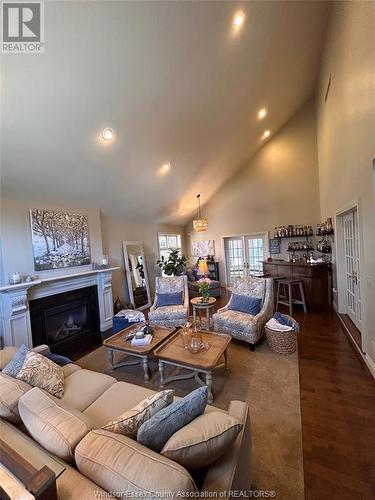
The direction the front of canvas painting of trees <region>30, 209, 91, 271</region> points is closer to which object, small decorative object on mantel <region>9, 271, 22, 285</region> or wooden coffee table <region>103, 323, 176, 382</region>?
the wooden coffee table

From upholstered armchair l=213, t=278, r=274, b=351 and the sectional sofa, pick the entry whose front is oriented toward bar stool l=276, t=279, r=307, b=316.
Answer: the sectional sofa

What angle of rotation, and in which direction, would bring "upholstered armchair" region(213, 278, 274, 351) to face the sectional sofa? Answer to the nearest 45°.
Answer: approximately 45° to its left

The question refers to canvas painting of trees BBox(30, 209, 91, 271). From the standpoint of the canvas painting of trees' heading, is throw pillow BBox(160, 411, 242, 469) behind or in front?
in front

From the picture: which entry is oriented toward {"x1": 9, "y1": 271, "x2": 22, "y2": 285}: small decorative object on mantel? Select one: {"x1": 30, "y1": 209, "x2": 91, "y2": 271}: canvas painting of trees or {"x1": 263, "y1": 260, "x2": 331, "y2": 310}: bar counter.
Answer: the bar counter

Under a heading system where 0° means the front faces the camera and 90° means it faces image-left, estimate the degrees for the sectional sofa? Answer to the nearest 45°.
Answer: approximately 225°

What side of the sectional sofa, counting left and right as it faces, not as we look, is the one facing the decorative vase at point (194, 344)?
front

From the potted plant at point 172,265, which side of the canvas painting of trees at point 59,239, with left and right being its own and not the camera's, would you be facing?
left

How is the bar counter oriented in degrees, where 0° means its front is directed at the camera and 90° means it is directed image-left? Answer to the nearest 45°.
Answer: approximately 45°

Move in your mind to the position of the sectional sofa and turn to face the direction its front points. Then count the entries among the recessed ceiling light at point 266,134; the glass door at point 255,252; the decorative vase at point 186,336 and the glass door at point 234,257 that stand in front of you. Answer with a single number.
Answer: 4

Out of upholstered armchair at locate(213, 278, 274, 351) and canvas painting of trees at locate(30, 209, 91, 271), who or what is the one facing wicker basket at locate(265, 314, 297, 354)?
the canvas painting of trees

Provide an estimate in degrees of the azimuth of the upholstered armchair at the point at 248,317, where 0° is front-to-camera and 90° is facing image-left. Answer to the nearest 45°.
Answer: approximately 45°

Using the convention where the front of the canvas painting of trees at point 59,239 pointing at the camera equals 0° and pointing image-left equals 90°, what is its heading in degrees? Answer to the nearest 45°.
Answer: approximately 315°

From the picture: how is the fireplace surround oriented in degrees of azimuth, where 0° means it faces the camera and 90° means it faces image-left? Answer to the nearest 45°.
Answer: approximately 315°

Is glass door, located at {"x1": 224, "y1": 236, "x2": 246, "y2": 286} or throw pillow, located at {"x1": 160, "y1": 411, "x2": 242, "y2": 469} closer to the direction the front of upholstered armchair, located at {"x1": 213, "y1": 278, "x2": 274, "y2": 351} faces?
the throw pillow
